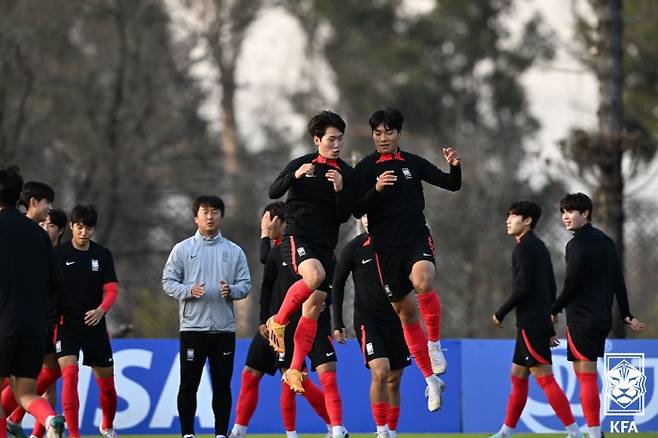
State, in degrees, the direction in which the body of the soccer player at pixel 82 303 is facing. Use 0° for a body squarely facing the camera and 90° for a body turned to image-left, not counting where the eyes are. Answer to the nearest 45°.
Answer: approximately 0°

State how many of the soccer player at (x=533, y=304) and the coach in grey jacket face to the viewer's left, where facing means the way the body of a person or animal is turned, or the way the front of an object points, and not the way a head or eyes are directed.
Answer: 1

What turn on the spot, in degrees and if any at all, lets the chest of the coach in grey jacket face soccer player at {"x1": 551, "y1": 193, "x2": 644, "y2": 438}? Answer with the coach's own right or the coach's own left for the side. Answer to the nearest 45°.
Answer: approximately 90° to the coach's own left

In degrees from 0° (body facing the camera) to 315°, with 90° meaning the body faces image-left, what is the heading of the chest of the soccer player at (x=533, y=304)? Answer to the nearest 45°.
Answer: approximately 90°

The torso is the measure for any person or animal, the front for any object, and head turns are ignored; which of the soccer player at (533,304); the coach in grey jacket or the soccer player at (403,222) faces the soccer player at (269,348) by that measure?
the soccer player at (533,304)

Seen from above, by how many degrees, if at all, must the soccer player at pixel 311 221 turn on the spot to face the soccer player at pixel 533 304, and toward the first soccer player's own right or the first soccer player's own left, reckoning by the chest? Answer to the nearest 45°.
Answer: approximately 90° to the first soccer player's own left
